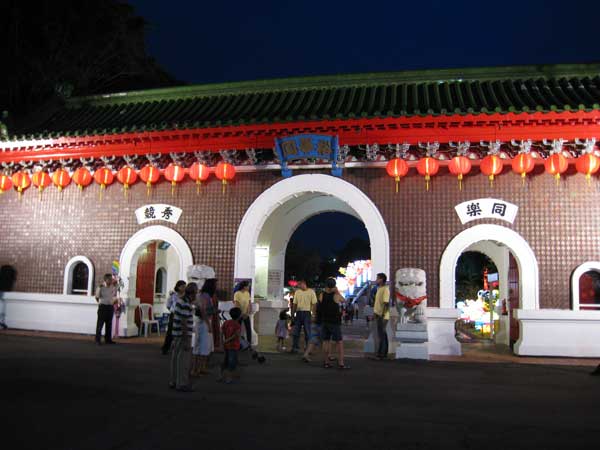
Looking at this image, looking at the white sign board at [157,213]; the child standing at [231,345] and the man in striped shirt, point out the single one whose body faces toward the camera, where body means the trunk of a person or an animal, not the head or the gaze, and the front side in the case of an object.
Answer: the white sign board

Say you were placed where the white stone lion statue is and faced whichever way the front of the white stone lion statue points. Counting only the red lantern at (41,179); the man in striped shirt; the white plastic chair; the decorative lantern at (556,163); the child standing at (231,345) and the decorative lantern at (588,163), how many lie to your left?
2

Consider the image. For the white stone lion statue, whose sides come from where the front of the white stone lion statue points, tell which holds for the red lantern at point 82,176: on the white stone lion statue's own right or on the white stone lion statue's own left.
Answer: on the white stone lion statue's own right

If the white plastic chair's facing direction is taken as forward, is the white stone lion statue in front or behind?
in front

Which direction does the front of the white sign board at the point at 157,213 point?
toward the camera

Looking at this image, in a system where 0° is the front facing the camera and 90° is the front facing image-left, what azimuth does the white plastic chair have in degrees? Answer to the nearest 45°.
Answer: approximately 315°

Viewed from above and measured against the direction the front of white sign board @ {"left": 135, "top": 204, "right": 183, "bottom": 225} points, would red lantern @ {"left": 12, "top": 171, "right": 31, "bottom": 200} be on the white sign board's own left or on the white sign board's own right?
on the white sign board's own right

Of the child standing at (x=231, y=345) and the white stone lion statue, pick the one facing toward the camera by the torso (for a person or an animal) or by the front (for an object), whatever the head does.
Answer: the white stone lion statue

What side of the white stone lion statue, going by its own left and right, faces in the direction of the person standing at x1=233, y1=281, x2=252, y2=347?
right

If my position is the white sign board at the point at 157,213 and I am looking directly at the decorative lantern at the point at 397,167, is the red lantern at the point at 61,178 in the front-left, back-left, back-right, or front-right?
back-right

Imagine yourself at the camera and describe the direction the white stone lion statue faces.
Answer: facing the viewer
